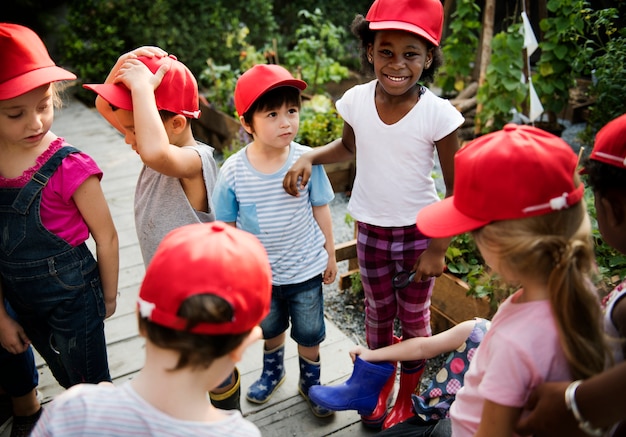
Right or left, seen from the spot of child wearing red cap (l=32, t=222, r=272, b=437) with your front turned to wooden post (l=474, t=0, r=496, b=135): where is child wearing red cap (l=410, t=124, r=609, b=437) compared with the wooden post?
right

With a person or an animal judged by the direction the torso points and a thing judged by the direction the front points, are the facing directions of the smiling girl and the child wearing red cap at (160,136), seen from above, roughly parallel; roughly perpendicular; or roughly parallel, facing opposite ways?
roughly perpendicular

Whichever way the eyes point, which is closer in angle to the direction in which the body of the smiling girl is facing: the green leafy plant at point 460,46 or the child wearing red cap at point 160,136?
the child wearing red cap

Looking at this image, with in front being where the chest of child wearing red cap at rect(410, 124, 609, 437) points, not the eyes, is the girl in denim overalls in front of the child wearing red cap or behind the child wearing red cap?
in front

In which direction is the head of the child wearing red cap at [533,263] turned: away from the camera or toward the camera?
away from the camera

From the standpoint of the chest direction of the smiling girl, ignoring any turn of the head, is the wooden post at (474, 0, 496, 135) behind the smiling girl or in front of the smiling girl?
behind

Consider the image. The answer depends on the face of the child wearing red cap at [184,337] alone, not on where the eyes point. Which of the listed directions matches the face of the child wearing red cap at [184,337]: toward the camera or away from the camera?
away from the camera

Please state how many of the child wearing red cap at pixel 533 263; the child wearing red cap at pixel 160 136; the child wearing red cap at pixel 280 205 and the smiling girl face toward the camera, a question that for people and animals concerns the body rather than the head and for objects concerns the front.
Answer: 2

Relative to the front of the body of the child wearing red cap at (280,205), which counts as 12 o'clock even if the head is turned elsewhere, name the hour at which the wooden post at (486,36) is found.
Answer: The wooden post is roughly at 7 o'clock from the child wearing red cap.

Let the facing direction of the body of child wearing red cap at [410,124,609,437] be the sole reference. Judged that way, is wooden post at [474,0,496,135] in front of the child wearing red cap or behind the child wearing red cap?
in front

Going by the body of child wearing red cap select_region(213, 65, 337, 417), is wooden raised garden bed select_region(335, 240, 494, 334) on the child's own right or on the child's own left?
on the child's own left

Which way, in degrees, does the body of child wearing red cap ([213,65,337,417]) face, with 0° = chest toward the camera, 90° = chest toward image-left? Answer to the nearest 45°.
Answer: approximately 0°

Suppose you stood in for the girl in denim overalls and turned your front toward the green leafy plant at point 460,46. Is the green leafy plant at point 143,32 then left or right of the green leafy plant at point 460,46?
left
